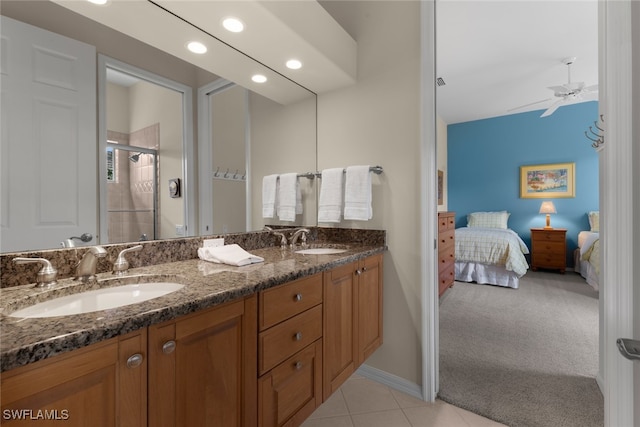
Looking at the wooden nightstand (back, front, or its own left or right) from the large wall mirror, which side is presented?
front

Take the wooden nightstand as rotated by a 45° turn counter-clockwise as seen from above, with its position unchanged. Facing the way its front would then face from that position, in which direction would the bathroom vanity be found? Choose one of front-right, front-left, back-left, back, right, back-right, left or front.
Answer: front-right

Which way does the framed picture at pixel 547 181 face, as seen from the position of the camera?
facing the viewer

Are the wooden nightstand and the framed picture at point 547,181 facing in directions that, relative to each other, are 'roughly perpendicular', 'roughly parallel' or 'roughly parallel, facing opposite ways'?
roughly parallel

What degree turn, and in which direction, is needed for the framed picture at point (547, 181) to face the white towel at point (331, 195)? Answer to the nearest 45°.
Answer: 0° — it already faces it

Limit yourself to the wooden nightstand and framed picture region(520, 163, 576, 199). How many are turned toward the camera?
2

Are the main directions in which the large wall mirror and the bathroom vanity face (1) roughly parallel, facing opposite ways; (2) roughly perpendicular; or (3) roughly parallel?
roughly parallel

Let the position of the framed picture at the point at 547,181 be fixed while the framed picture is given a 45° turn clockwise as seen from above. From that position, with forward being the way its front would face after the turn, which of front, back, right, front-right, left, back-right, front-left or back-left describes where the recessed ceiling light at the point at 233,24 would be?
front-left

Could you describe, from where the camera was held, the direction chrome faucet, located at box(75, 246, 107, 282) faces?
facing the viewer and to the right of the viewer

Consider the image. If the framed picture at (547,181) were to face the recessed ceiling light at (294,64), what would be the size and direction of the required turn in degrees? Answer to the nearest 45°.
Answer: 0° — it already faces it

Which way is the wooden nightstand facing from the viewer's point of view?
toward the camera
